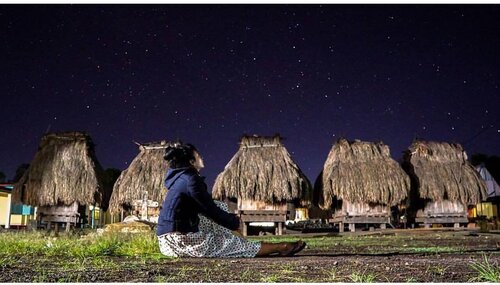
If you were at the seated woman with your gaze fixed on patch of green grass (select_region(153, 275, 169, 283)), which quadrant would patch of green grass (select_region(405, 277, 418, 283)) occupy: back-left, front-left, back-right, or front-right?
front-left

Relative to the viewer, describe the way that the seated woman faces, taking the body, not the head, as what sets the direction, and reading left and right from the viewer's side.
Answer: facing to the right of the viewer

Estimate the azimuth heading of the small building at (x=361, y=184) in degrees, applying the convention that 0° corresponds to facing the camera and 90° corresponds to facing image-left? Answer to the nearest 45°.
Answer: approximately 0°

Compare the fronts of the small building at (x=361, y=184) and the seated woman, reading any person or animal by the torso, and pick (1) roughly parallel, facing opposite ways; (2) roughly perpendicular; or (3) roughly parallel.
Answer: roughly perpendicular

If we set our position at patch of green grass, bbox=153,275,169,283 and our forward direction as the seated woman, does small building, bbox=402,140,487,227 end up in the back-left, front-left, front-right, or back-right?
front-right

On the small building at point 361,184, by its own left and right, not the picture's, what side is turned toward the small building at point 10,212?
right

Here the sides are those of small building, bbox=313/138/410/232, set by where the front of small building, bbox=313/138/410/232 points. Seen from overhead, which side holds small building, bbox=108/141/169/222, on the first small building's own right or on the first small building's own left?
on the first small building's own right

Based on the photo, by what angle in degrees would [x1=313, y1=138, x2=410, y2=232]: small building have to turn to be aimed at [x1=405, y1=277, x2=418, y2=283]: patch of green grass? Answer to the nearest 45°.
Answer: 0° — it already faces it

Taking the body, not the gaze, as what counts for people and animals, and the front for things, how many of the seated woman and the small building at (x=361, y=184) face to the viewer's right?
1

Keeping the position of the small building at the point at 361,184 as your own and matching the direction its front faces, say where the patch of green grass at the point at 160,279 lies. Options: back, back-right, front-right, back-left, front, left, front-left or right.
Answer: front

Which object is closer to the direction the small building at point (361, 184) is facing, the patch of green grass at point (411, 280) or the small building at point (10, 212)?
the patch of green grass

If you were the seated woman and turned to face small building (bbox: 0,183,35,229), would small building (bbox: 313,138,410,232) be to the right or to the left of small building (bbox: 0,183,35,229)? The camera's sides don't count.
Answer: right

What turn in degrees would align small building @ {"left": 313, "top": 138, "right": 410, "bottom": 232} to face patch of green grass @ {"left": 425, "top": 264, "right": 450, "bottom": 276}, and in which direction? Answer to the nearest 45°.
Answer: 0° — it already faces it

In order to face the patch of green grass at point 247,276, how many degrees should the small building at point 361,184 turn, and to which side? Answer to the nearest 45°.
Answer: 0° — it already faces it

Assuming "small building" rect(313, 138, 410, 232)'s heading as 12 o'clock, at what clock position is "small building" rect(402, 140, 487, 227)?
"small building" rect(402, 140, 487, 227) is roughly at 8 o'clock from "small building" rect(313, 138, 410, 232).

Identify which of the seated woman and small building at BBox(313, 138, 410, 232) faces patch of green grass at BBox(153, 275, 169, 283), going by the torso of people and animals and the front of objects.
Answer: the small building

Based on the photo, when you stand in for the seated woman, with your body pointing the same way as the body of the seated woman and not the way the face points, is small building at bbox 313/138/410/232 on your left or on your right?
on your left
